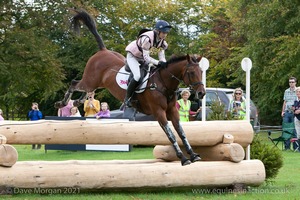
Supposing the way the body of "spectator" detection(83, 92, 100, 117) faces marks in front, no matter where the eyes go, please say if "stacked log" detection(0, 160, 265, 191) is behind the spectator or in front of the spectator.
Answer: in front

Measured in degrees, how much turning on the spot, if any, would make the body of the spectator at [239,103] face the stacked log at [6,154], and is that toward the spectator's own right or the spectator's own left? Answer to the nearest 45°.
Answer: approximately 45° to the spectator's own right

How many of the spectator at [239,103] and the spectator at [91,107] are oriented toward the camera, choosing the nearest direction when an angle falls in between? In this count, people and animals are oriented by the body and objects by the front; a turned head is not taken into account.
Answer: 2

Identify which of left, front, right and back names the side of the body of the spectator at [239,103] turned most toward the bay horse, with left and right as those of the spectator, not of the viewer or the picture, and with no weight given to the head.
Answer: front

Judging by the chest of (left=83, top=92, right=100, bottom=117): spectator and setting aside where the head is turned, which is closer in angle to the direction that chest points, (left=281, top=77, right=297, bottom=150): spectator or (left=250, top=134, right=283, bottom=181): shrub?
the shrub

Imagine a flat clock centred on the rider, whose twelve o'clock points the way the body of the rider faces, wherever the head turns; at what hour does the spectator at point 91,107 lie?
The spectator is roughly at 7 o'clock from the rider.

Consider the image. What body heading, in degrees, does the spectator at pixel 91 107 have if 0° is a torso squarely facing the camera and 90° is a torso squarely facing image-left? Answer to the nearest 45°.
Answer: approximately 0°

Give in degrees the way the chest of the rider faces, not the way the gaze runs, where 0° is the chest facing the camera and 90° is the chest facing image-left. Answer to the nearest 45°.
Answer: approximately 315°
